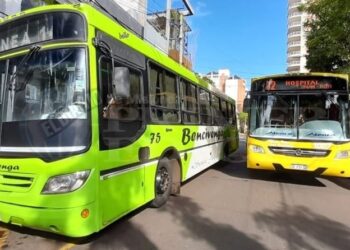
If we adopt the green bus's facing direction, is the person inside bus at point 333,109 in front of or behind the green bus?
behind

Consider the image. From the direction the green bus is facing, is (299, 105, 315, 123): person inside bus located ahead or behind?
behind

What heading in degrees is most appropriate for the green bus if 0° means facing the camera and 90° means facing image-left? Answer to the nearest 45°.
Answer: approximately 45°

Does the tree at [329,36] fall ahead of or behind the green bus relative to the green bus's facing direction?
behind
